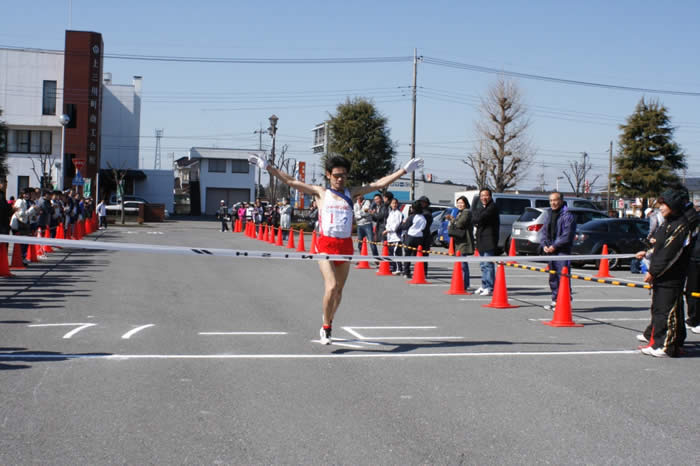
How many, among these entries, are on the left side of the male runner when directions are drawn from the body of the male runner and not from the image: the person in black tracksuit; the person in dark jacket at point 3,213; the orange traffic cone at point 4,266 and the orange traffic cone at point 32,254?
1

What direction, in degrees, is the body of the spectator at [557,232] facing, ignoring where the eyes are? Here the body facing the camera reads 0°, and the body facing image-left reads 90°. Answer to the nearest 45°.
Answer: approximately 45°

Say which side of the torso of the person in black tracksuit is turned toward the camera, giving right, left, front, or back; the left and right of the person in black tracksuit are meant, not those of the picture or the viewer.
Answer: left

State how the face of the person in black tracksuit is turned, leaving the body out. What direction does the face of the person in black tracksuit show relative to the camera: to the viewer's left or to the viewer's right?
to the viewer's left

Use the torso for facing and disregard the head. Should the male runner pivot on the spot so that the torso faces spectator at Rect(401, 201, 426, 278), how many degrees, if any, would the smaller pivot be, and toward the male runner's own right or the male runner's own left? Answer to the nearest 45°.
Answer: approximately 180°

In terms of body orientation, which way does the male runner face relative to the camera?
toward the camera

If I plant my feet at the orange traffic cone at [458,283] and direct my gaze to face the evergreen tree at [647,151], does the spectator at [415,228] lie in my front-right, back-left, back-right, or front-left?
front-left

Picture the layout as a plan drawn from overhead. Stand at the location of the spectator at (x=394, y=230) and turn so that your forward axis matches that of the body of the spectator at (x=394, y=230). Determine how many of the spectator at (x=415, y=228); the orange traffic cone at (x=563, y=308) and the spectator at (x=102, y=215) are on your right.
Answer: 1

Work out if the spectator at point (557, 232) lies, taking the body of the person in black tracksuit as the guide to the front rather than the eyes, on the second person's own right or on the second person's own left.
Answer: on the second person's own right

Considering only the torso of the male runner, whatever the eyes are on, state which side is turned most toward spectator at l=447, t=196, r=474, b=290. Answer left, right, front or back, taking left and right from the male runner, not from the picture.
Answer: back

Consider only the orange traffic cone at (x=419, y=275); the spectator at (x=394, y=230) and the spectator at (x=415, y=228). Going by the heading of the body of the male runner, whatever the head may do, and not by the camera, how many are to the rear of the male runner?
3

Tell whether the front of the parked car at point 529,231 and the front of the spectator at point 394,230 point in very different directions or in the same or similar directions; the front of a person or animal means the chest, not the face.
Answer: very different directions
